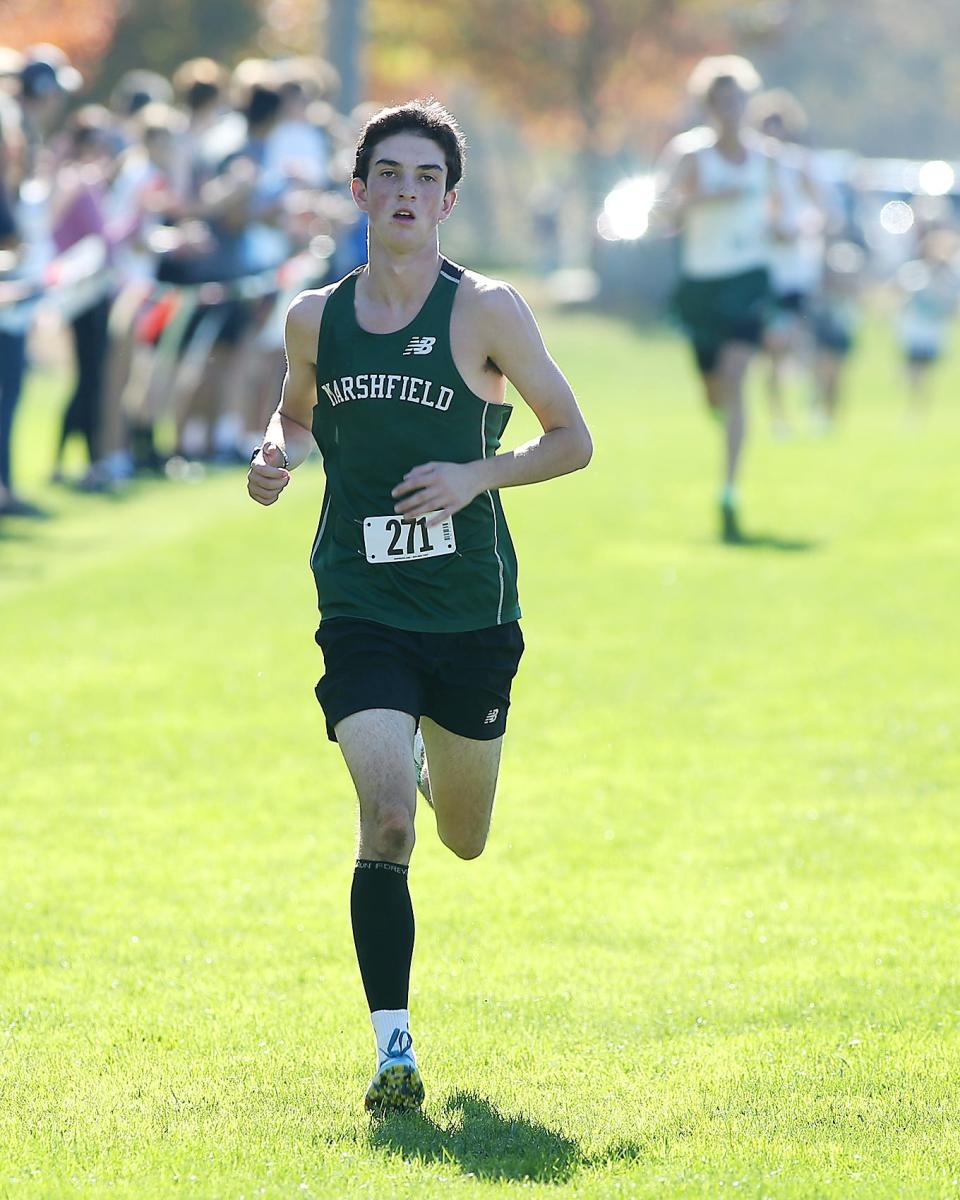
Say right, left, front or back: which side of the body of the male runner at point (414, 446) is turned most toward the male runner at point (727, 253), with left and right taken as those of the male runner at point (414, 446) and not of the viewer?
back

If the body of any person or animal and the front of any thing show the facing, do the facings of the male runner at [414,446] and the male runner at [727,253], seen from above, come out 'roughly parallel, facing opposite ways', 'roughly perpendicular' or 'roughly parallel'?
roughly parallel

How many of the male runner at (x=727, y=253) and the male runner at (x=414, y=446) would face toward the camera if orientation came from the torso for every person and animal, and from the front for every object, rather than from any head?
2

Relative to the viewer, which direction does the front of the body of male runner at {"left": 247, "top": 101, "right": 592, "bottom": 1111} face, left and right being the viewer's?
facing the viewer

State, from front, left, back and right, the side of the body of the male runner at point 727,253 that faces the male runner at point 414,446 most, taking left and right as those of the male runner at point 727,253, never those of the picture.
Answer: front

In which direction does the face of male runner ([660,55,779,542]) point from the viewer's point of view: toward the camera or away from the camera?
toward the camera
